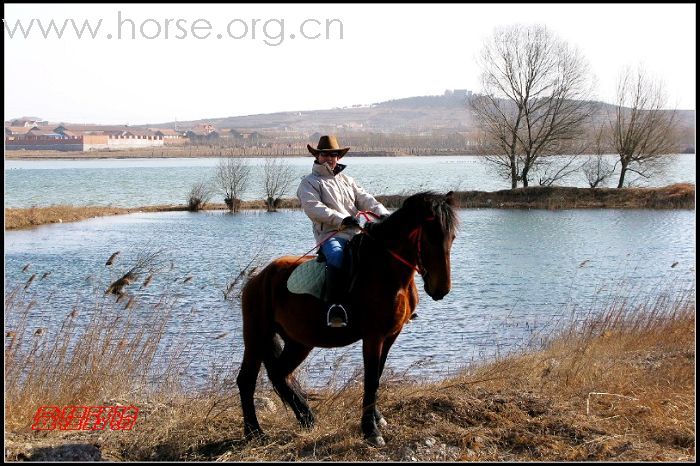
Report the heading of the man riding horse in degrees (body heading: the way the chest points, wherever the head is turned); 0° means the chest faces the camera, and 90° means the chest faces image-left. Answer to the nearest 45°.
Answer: approximately 315°

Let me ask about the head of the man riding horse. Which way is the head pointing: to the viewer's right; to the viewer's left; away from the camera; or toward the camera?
toward the camera
